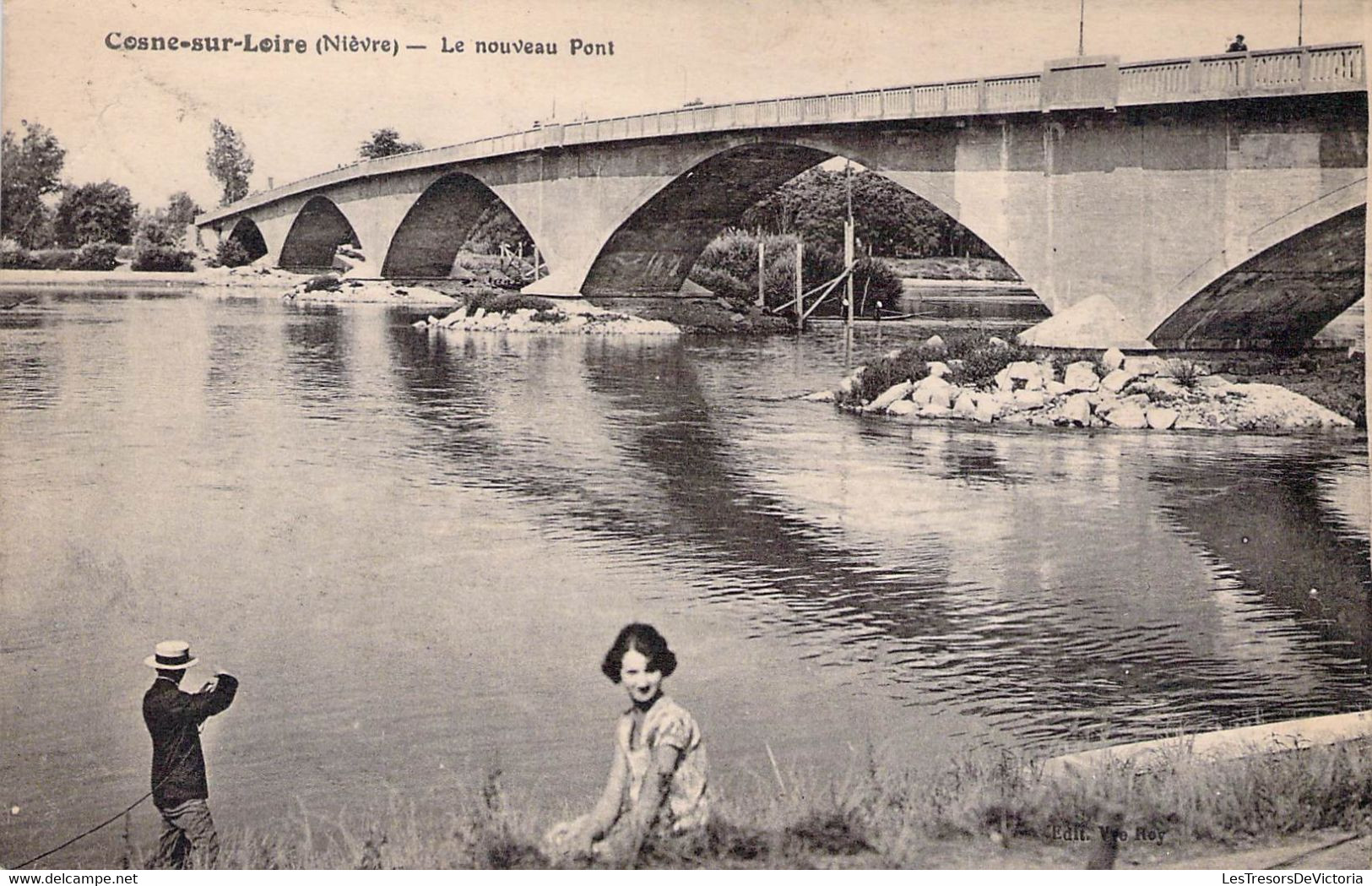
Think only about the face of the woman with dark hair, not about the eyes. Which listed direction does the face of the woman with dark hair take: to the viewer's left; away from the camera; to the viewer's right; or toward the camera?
toward the camera

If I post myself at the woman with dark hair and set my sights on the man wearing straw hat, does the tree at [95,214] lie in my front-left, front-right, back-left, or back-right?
front-right

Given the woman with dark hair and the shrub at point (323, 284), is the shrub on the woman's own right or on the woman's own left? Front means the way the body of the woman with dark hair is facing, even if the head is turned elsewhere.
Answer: on the woman's own right
